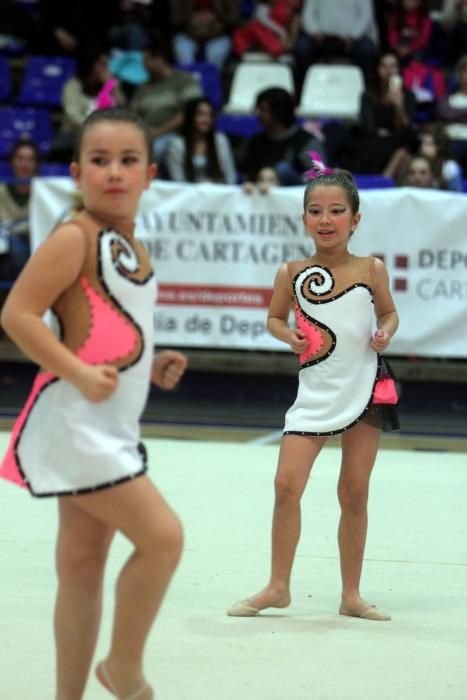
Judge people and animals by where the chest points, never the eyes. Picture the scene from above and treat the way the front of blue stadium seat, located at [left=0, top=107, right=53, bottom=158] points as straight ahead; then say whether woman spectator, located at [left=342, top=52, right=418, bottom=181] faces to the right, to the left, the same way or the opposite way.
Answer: the same way

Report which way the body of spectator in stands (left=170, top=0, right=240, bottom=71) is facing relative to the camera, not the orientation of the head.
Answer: toward the camera

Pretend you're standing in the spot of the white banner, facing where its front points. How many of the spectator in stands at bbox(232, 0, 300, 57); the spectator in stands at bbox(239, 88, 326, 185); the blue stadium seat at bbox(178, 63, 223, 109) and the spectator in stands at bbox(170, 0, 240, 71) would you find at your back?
4

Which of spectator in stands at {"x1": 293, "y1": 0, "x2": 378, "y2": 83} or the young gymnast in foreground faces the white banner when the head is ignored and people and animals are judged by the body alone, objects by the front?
the spectator in stands

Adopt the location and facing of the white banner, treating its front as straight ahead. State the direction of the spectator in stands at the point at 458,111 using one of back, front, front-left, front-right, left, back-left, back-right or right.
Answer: back-left

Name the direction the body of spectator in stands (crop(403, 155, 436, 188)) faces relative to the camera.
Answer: toward the camera

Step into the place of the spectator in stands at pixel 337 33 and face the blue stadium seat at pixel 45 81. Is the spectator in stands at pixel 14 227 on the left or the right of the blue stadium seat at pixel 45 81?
left

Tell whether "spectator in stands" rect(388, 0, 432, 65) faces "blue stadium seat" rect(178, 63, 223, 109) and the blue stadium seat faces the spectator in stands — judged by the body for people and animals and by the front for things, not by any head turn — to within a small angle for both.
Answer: no

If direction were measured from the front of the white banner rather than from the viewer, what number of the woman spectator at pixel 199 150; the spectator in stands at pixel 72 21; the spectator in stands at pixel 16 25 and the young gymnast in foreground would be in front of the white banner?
1

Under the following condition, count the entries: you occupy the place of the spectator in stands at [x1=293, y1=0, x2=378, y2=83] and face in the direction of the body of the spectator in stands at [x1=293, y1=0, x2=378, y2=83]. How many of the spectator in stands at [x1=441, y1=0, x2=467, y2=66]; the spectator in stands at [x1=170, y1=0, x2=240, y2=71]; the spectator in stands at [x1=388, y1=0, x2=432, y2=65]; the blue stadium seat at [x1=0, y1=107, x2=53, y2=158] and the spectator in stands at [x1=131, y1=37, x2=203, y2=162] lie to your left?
2

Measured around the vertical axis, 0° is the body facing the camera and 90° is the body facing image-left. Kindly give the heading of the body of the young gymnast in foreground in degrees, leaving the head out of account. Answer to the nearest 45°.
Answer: approximately 315°

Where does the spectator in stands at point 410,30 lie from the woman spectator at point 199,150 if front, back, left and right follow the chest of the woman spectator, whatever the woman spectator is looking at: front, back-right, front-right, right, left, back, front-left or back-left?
back-left

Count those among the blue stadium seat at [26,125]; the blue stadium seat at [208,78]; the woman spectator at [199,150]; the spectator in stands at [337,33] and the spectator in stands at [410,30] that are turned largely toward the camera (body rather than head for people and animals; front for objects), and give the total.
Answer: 5

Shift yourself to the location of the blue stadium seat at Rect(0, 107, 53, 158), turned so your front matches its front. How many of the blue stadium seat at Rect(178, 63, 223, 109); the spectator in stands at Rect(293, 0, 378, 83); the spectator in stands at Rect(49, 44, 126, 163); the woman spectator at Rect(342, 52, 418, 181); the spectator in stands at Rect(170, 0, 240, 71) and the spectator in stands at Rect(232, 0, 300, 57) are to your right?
0

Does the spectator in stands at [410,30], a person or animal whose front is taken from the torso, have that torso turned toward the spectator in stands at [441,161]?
yes

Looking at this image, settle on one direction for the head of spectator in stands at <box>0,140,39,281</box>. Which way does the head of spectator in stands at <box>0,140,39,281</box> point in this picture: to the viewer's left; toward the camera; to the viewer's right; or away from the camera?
toward the camera

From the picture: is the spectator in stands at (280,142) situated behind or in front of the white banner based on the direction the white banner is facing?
behind

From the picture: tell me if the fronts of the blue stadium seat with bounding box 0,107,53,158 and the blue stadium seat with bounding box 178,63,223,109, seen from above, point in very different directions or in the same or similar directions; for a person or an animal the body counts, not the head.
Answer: same or similar directions

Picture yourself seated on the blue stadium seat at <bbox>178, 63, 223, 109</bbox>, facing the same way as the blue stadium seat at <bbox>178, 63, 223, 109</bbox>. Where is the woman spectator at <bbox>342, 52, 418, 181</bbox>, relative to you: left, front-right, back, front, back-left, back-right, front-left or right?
front-left

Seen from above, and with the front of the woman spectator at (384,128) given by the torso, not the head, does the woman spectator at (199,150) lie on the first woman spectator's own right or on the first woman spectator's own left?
on the first woman spectator's own right

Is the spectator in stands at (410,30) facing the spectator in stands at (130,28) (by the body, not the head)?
no

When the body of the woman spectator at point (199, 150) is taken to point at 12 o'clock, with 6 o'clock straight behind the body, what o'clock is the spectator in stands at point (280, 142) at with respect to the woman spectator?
The spectator in stands is roughly at 9 o'clock from the woman spectator.

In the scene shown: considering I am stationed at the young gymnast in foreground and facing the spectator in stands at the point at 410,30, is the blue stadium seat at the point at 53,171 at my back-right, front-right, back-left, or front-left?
front-left

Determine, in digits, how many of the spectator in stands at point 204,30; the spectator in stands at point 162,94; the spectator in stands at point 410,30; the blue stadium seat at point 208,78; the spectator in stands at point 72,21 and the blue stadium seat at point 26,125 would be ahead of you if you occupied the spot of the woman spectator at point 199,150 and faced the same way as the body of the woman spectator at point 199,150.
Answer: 0
